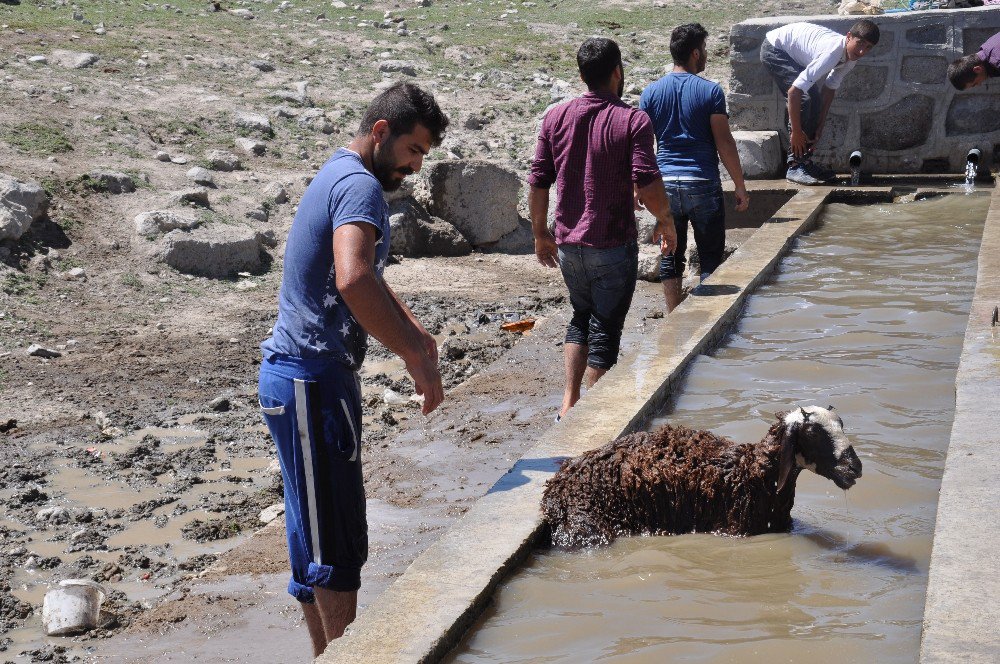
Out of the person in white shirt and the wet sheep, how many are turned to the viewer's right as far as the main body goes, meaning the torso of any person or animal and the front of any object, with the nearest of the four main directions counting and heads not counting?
2

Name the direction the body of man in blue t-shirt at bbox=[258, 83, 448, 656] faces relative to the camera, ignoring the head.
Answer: to the viewer's right

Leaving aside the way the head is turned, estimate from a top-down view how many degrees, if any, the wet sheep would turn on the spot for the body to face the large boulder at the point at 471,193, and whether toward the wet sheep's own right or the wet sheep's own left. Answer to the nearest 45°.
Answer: approximately 90° to the wet sheep's own left

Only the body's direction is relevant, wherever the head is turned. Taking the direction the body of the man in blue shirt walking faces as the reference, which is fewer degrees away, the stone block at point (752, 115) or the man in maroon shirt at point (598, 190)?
the stone block

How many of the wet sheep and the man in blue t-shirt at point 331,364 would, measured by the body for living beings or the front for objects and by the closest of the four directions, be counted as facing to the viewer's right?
2

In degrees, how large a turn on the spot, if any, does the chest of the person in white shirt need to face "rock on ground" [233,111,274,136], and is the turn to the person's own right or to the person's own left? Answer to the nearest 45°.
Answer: approximately 180°

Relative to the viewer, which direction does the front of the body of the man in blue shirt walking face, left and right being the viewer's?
facing away from the viewer and to the right of the viewer

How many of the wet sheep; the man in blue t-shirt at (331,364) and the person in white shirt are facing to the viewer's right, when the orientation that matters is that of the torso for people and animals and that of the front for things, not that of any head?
3

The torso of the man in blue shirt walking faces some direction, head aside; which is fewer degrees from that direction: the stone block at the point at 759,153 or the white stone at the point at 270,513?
the stone block

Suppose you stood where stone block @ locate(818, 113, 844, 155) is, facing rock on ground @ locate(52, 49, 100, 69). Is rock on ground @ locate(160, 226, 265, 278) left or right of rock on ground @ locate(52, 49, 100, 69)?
left

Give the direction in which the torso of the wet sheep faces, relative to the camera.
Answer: to the viewer's right

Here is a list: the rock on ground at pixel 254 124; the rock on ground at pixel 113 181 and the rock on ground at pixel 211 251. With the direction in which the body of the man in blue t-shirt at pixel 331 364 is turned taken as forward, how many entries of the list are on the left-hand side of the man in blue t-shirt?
3

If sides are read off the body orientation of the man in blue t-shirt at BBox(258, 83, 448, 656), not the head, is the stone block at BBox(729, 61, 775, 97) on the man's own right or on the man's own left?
on the man's own left

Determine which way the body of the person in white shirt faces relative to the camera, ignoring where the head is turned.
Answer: to the viewer's right

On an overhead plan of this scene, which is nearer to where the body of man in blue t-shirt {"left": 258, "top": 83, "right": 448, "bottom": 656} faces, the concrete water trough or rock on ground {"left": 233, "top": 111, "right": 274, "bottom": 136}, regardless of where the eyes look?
the concrete water trough
